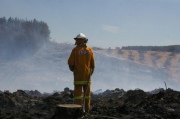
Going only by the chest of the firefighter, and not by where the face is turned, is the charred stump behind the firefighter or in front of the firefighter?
behind

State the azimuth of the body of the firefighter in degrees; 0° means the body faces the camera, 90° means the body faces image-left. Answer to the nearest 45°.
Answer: approximately 180°
